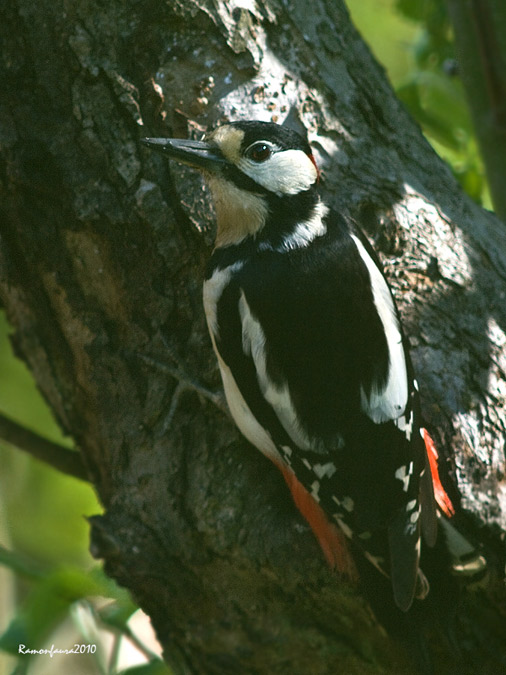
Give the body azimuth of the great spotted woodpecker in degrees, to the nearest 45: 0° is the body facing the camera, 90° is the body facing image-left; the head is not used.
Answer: approximately 135°
